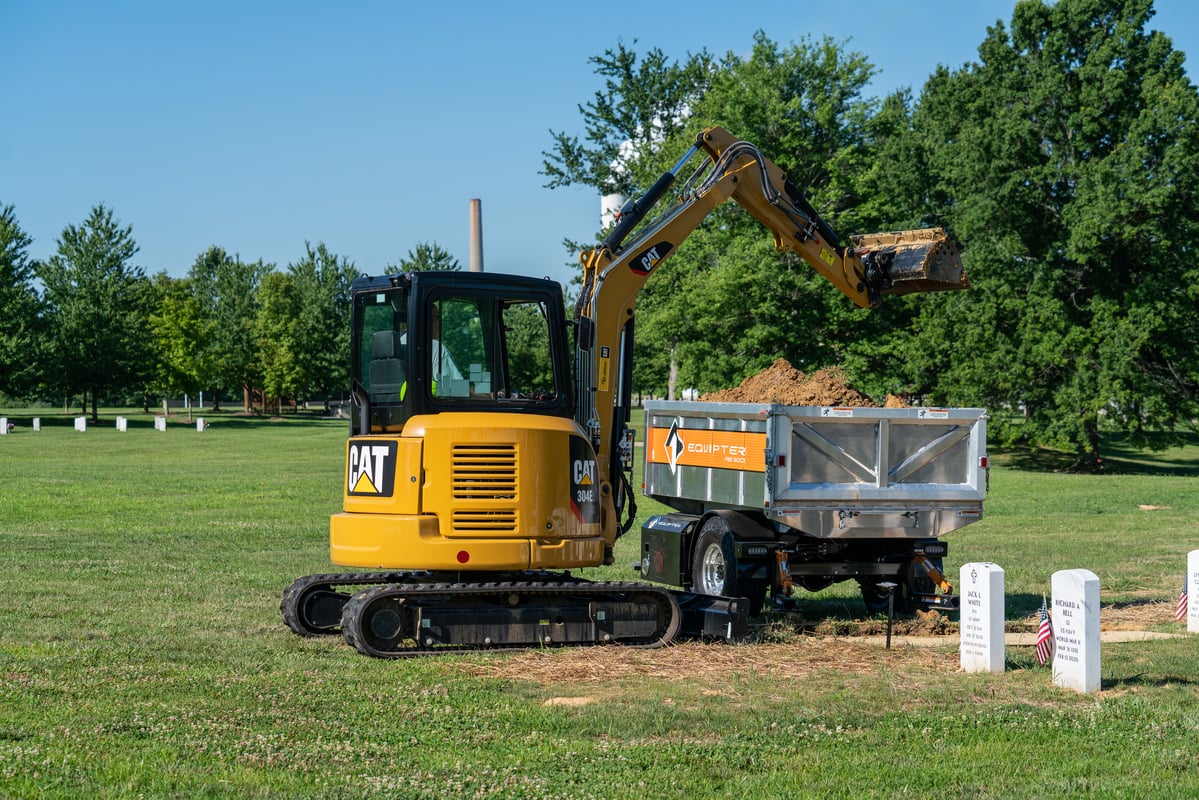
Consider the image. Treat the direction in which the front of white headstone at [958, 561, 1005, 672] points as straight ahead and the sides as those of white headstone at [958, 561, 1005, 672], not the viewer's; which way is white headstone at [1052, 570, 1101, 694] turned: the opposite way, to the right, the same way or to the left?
the same way

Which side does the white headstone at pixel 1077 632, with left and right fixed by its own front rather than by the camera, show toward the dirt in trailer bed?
right

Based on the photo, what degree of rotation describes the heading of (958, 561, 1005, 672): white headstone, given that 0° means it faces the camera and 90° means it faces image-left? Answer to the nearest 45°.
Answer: approximately 45°

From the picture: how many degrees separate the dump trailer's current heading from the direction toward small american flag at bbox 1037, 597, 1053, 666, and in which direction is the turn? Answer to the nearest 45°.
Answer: approximately 180°

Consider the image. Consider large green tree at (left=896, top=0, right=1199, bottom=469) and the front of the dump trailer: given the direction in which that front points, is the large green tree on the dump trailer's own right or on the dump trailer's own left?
on the dump trailer's own right

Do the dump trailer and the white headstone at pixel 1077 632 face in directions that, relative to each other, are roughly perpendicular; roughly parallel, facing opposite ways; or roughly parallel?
roughly perpendicular

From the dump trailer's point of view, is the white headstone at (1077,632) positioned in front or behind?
behind

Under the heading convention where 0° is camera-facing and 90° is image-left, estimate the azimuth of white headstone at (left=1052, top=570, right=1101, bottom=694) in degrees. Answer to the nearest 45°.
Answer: approximately 45°

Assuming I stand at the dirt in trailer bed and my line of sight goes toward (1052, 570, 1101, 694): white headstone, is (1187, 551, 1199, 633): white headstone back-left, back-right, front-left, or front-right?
front-left

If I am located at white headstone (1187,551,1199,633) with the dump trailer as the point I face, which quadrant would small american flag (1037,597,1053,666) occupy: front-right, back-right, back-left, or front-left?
front-left

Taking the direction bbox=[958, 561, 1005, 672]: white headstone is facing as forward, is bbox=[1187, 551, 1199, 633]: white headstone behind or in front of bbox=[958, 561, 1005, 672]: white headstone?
behind

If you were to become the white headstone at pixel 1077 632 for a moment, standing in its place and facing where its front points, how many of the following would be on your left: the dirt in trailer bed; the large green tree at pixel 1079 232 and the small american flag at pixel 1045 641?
0

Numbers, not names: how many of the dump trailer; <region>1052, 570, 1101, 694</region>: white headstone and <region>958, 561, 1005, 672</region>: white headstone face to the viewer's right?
0

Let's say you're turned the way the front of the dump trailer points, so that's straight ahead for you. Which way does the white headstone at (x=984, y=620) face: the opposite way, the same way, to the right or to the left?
to the left
